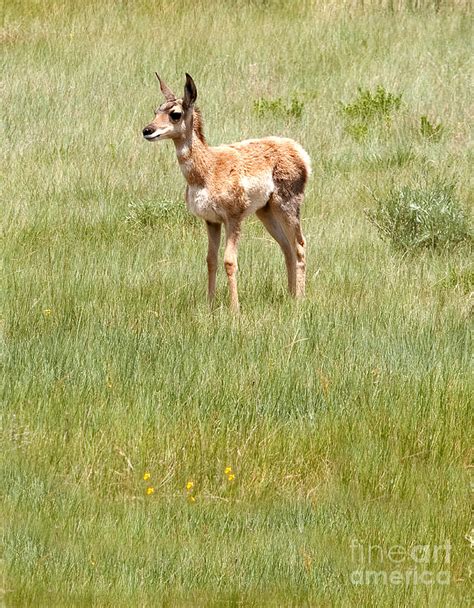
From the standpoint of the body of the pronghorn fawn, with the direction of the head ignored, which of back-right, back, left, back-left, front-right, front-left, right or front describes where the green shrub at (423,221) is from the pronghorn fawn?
back

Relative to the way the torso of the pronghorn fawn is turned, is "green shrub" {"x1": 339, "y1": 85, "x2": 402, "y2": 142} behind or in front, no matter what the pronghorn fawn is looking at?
behind

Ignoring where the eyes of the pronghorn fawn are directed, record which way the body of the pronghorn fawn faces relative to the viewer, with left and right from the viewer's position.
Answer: facing the viewer and to the left of the viewer

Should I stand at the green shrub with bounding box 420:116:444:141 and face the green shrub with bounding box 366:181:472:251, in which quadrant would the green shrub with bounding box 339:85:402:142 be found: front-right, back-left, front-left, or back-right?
back-right

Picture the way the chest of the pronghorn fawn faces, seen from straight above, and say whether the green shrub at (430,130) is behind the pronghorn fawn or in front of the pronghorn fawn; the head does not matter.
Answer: behind

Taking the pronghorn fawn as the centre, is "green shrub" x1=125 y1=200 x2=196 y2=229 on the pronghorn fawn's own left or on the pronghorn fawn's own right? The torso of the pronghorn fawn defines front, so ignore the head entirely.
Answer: on the pronghorn fawn's own right

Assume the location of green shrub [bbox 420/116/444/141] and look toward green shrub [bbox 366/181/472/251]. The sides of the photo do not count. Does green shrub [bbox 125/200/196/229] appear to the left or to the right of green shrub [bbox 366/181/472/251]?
right

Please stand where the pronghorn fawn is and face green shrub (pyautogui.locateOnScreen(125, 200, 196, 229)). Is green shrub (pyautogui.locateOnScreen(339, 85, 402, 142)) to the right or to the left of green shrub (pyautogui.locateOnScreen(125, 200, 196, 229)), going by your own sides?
right
